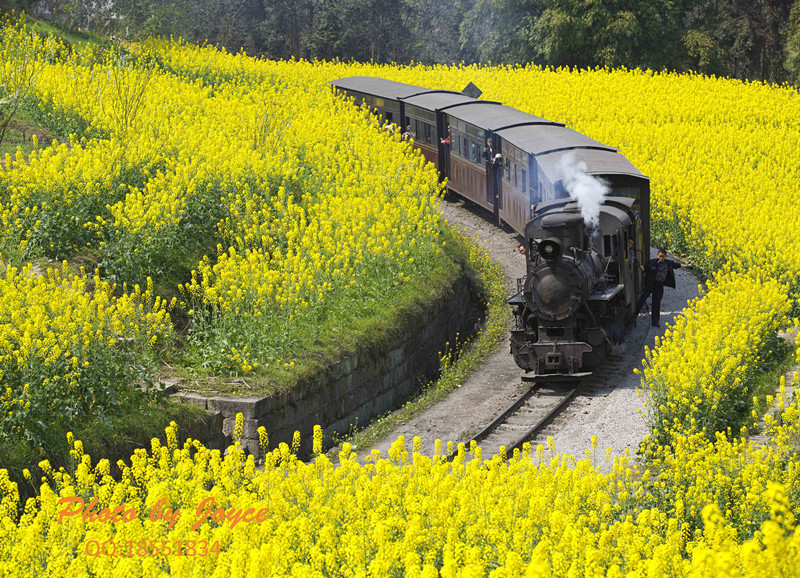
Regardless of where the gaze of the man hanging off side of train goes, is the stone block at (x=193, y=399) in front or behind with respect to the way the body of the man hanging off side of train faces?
in front

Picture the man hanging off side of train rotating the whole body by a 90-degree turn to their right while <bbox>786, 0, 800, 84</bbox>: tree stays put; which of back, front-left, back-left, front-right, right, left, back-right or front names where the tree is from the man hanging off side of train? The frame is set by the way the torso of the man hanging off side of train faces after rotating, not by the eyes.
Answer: right

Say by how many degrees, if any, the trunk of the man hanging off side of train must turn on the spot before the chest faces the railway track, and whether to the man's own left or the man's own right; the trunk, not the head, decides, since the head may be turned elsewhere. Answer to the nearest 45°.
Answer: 0° — they already face it

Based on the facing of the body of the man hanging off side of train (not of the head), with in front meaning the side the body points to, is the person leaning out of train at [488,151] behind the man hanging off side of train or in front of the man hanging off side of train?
behind

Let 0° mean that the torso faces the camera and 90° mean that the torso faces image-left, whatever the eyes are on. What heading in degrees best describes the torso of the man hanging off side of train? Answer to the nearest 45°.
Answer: approximately 0°

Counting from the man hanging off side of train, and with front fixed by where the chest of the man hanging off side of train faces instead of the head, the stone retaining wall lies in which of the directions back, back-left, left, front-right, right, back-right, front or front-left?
front-right
